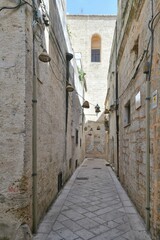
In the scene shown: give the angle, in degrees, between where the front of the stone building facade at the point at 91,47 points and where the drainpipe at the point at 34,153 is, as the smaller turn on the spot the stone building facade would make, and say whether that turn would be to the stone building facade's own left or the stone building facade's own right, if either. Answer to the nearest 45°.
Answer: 0° — it already faces it

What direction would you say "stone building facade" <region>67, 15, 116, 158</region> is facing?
toward the camera
